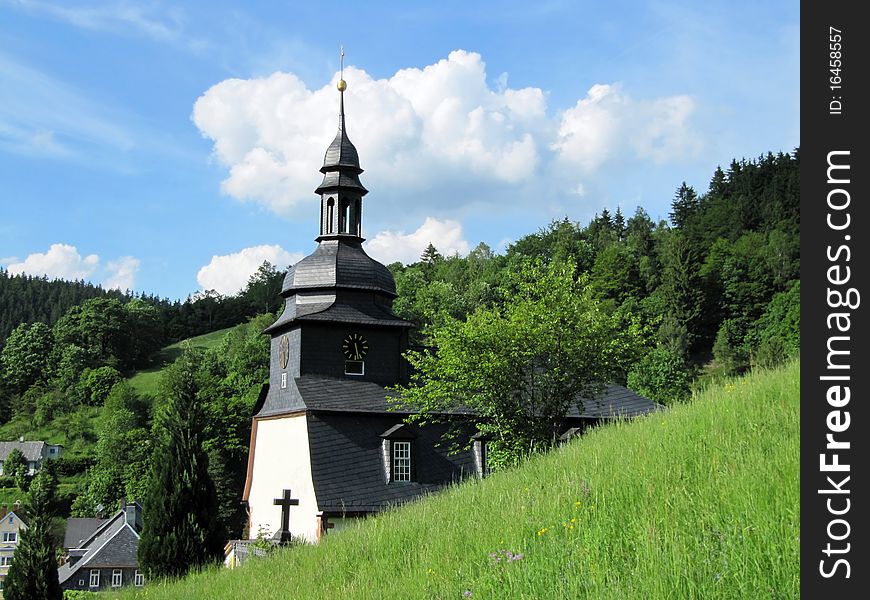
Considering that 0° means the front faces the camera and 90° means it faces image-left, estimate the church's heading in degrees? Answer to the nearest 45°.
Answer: approximately 90°

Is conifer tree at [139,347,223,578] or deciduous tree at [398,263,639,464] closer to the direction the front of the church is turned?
the conifer tree
